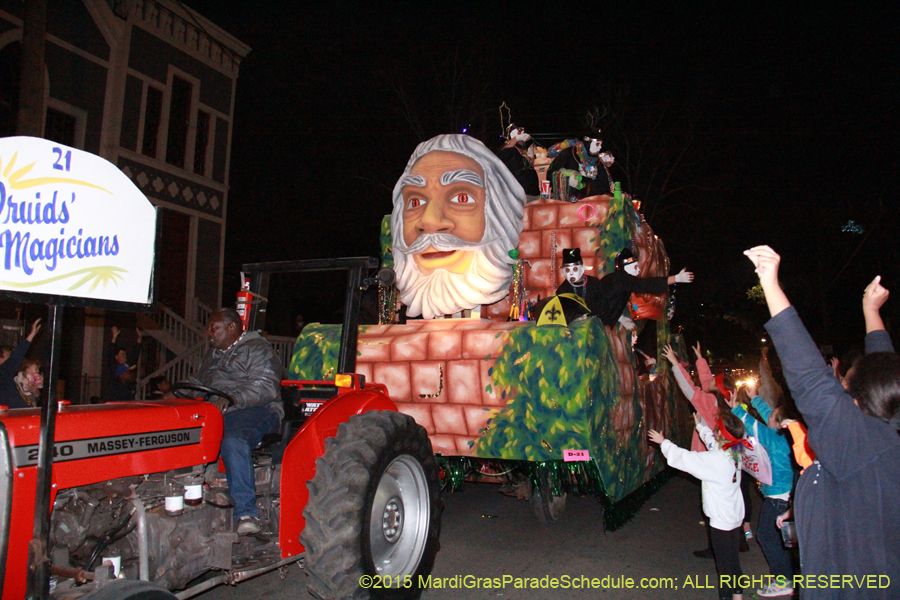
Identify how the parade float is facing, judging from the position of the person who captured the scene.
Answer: facing the viewer and to the left of the viewer

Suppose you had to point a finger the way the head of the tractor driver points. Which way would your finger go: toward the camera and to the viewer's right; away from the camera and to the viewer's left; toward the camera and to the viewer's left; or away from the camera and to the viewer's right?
toward the camera and to the viewer's left

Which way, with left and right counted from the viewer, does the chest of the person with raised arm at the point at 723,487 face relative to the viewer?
facing away from the viewer and to the left of the viewer

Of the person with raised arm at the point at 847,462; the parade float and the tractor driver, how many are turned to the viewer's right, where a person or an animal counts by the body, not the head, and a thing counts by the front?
0

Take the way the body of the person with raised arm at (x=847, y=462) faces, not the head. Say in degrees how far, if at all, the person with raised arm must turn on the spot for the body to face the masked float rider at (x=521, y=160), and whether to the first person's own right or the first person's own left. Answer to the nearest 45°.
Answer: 0° — they already face them

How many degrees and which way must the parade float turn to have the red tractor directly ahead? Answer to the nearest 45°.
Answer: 0° — it already faces it

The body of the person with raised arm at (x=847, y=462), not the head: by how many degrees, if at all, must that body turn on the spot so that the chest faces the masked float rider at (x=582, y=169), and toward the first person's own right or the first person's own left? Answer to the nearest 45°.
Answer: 0° — they already face them

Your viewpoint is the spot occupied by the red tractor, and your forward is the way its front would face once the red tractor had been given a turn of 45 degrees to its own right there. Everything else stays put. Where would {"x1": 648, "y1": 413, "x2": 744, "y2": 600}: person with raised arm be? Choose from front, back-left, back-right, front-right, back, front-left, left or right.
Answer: back

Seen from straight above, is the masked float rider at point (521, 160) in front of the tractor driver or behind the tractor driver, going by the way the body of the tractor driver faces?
behind

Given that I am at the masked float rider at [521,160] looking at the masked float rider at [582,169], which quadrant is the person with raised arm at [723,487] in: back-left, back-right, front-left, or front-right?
front-right

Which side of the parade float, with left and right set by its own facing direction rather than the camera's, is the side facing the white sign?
front

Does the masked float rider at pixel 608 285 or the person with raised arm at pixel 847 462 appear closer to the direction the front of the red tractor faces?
the person with raised arm

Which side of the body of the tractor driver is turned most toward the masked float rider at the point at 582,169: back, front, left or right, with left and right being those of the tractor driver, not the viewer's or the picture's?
back

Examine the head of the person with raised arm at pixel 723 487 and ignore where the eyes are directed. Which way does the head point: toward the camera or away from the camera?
away from the camera
